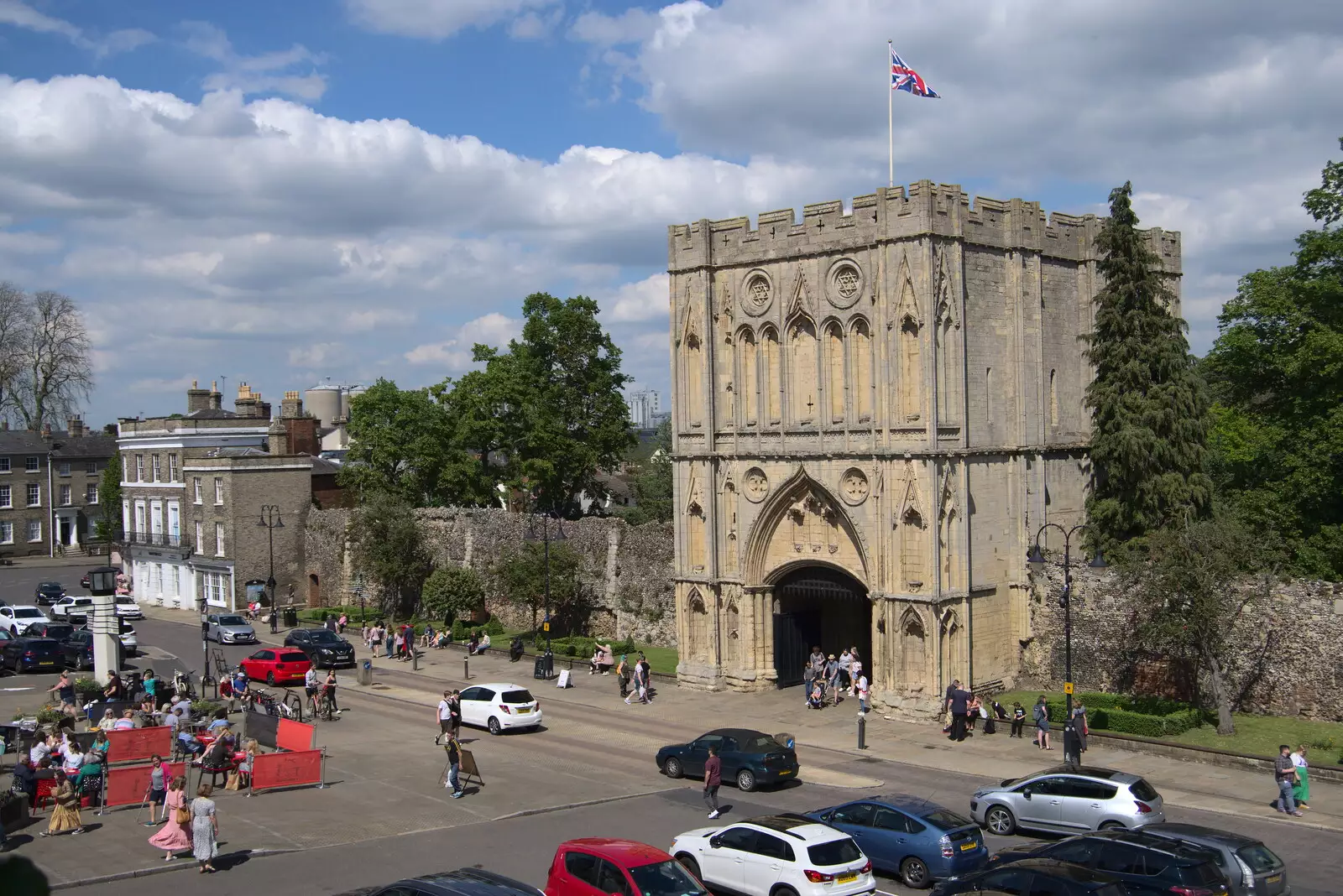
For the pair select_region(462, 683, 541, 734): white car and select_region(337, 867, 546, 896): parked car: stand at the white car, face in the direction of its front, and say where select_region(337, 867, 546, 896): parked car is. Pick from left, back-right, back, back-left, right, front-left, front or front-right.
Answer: back-left

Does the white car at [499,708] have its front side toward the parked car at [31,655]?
yes

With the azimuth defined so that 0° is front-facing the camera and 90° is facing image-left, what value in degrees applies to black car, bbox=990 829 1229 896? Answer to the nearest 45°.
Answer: approximately 135°

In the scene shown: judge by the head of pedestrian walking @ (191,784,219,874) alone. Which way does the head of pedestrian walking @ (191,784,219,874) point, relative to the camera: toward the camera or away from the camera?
away from the camera

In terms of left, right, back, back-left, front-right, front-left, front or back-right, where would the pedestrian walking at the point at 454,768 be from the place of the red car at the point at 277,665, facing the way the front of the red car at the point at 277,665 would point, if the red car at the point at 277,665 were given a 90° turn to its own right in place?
back-right

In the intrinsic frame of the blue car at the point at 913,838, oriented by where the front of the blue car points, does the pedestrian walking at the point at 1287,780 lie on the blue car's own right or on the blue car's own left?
on the blue car's own right

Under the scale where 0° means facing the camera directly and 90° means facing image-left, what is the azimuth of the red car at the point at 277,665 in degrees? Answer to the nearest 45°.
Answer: approximately 135°

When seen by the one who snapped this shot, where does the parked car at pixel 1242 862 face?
facing away from the viewer and to the left of the viewer

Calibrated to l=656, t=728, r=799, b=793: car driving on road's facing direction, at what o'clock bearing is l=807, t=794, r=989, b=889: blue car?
The blue car is roughly at 7 o'clock from the car driving on road.

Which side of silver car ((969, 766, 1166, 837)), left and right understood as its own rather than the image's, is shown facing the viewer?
left

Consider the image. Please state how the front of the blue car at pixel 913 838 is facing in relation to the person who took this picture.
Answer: facing away from the viewer and to the left of the viewer
